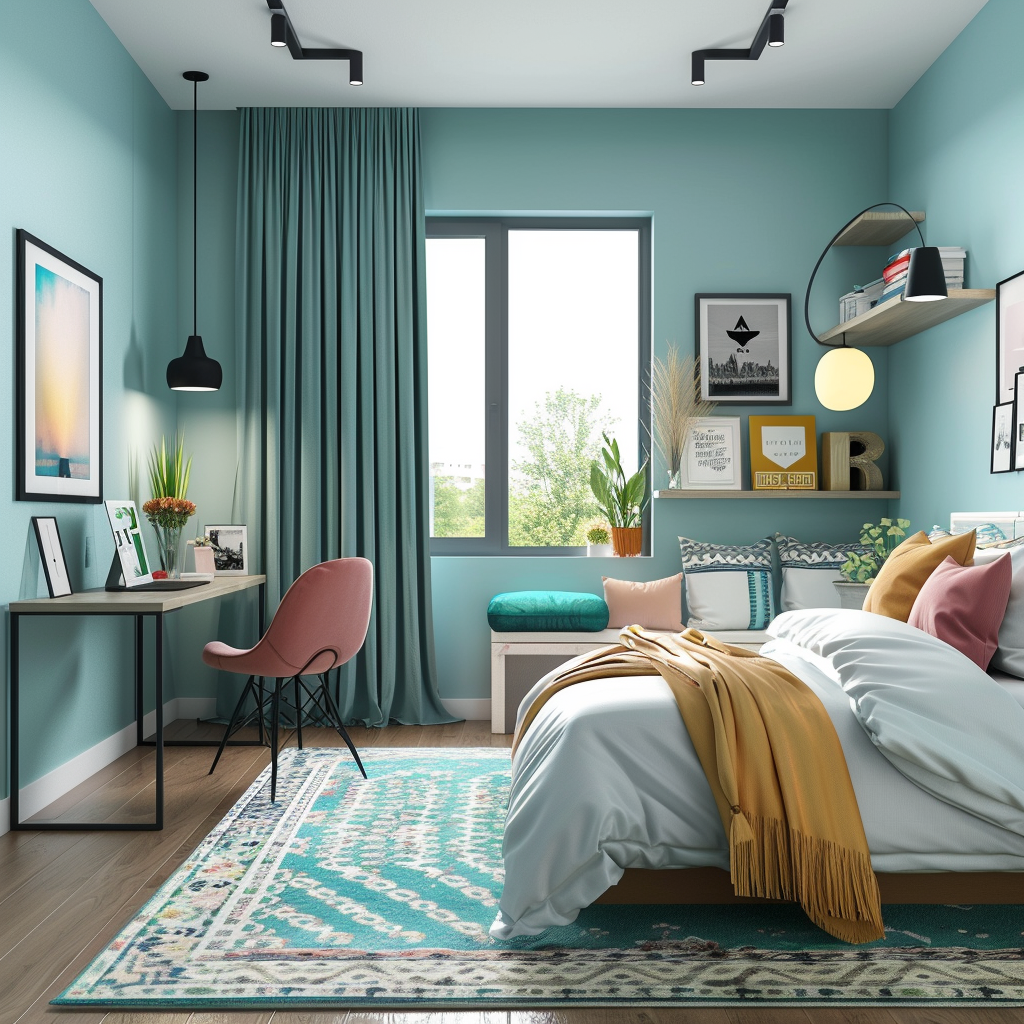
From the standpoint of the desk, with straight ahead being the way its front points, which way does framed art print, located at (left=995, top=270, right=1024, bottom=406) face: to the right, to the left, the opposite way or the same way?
the opposite way

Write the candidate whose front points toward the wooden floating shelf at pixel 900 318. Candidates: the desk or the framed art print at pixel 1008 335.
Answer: the desk

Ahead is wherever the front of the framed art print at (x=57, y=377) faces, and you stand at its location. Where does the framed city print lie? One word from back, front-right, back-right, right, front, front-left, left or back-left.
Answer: front-left

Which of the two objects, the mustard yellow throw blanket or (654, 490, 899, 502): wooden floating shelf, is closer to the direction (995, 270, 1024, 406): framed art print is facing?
the mustard yellow throw blanket

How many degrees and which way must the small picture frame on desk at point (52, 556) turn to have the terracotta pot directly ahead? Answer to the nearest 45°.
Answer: approximately 45° to its left

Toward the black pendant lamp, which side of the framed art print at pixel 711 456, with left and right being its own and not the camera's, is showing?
right

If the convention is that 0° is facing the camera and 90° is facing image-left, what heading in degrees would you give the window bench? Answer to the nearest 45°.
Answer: approximately 0°

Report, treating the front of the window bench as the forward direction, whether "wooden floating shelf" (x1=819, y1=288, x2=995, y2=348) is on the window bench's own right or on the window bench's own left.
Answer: on the window bench's own left
